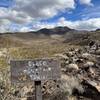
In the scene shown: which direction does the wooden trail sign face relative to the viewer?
toward the camera
